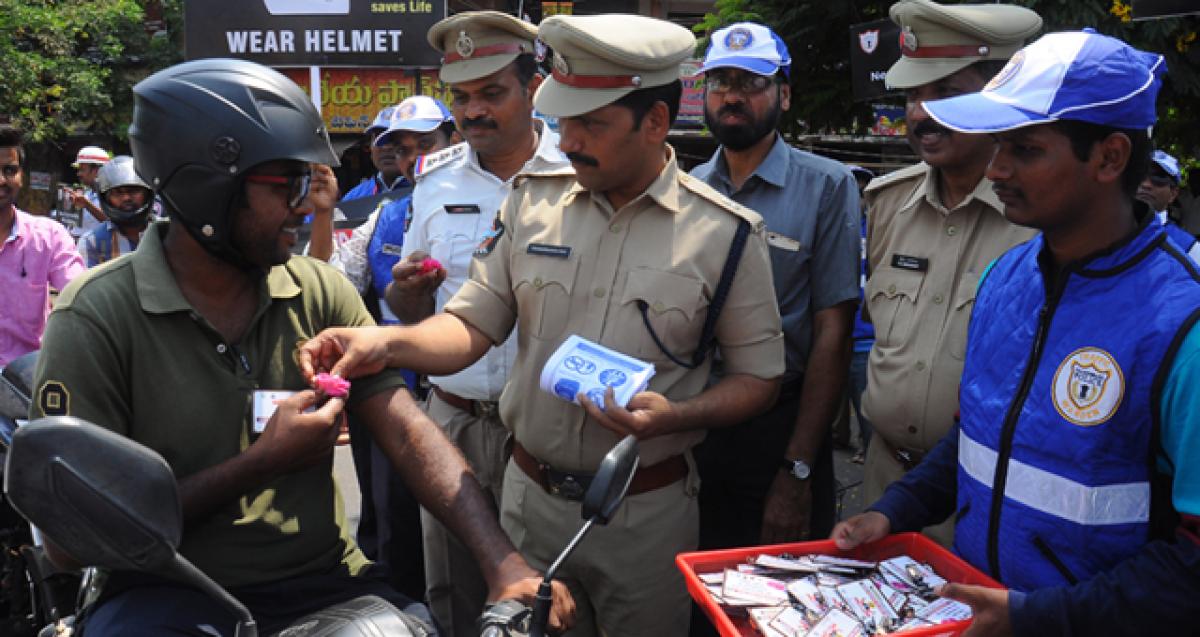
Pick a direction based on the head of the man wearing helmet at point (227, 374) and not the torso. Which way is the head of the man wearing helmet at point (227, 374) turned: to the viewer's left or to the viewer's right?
to the viewer's right

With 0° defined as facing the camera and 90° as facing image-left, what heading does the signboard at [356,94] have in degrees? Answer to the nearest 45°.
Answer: approximately 0°

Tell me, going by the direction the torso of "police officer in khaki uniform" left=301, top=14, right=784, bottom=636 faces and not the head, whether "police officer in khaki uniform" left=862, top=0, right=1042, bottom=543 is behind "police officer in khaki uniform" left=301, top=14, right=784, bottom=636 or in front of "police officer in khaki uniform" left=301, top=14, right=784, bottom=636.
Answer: behind

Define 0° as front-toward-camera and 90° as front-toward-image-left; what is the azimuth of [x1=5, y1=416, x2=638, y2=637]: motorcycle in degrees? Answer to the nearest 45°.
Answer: approximately 315°

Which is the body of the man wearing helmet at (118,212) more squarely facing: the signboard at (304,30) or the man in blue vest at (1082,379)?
the man in blue vest
